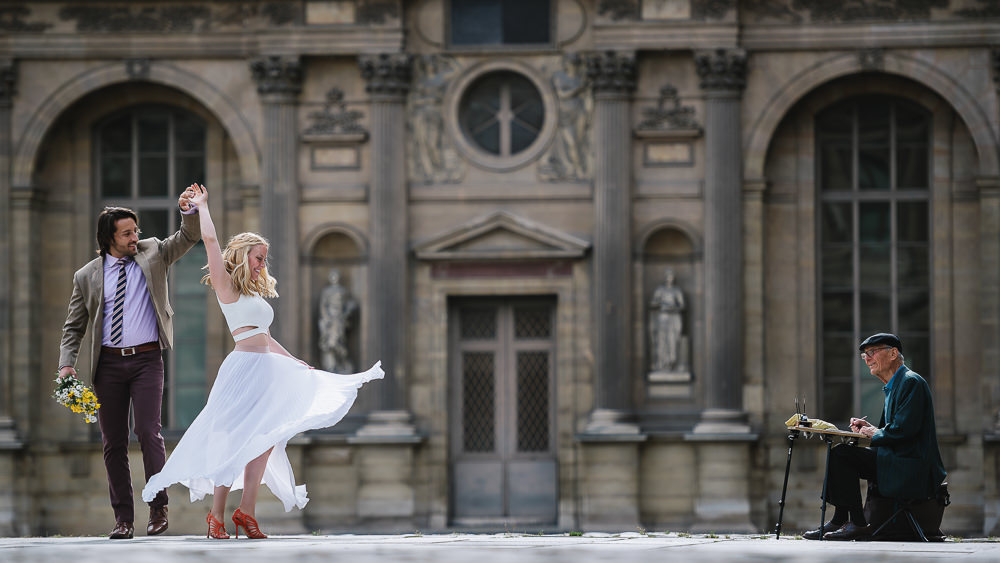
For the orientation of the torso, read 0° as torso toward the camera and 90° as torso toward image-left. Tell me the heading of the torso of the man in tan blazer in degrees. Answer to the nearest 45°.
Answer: approximately 0°

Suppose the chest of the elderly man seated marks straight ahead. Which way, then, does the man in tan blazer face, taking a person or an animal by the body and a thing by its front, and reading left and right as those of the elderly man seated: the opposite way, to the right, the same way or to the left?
to the left

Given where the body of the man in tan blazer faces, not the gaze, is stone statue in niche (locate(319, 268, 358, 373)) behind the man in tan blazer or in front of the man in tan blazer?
behind

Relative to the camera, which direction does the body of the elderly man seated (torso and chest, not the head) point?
to the viewer's left

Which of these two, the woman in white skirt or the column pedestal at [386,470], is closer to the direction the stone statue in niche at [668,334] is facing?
the woman in white skirt

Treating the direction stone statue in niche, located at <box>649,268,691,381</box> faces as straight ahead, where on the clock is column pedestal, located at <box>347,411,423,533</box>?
The column pedestal is roughly at 3 o'clock from the stone statue in niche.

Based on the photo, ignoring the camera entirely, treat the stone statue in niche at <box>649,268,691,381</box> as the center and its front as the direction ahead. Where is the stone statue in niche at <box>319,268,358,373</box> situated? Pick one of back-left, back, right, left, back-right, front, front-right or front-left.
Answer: right

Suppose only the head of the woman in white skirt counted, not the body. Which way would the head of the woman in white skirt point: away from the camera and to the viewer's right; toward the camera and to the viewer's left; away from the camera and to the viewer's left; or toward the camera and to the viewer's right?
toward the camera and to the viewer's right

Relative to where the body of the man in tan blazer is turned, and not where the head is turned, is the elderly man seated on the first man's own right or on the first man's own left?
on the first man's own left
